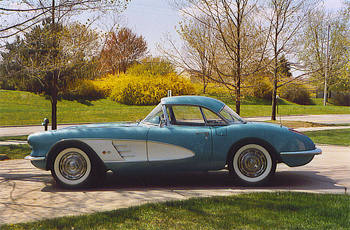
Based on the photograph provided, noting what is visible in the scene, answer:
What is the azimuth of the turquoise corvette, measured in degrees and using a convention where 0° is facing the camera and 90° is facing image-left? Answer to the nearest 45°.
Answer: approximately 90°

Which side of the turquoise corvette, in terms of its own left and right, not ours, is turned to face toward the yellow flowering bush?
right

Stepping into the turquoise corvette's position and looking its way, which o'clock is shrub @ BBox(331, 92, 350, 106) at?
The shrub is roughly at 4 o'clock from the turquoise corvette.

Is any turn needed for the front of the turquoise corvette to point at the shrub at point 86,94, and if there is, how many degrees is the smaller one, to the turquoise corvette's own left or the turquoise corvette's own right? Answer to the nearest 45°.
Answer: approximately 90° to the turquoise corvette's own right

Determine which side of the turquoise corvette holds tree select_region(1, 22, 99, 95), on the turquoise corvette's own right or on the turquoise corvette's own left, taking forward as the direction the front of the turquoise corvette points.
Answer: on the turquoise corvette's own right

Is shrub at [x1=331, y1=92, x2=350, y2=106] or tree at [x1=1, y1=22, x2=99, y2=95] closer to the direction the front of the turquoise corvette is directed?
the tree

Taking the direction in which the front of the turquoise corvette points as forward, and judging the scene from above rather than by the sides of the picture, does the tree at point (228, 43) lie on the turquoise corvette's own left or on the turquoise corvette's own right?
on the turquoise corvette's own right
